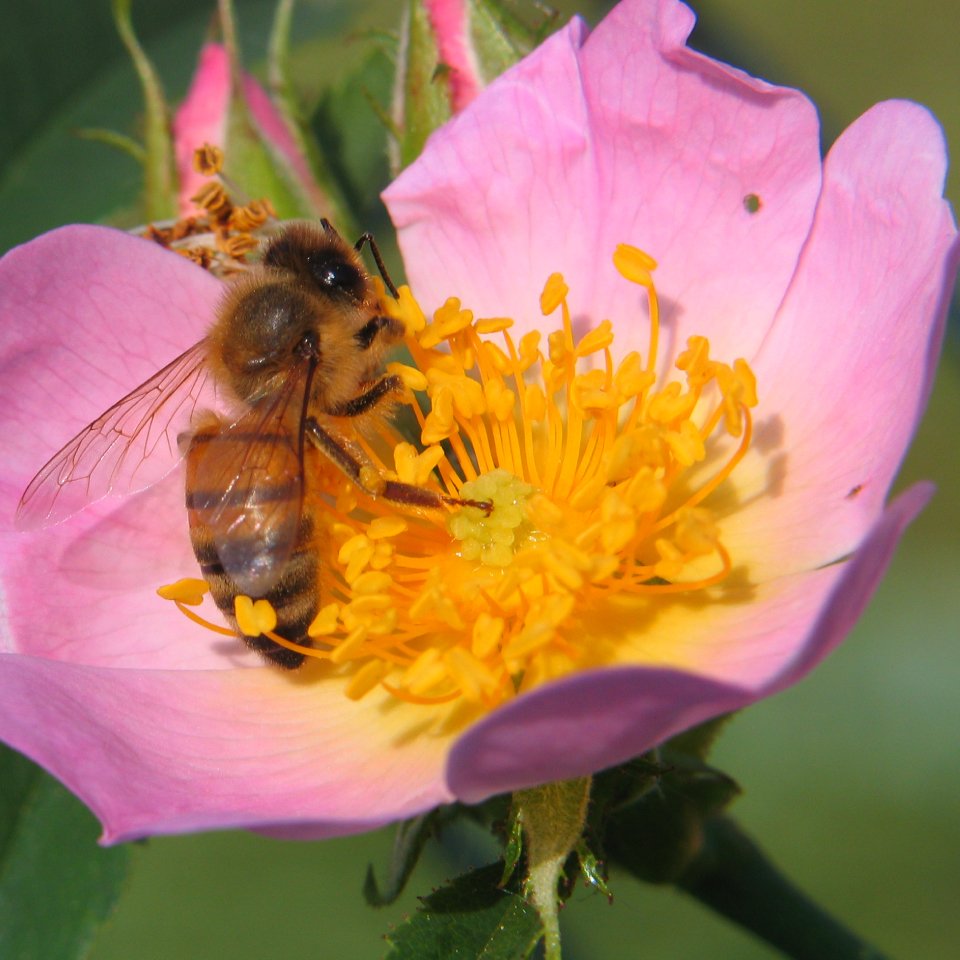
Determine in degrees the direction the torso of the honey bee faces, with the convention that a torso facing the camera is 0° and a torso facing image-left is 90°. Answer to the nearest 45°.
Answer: approximately 225°

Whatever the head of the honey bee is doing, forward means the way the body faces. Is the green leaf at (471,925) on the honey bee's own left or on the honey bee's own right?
on the honey bee's own right
